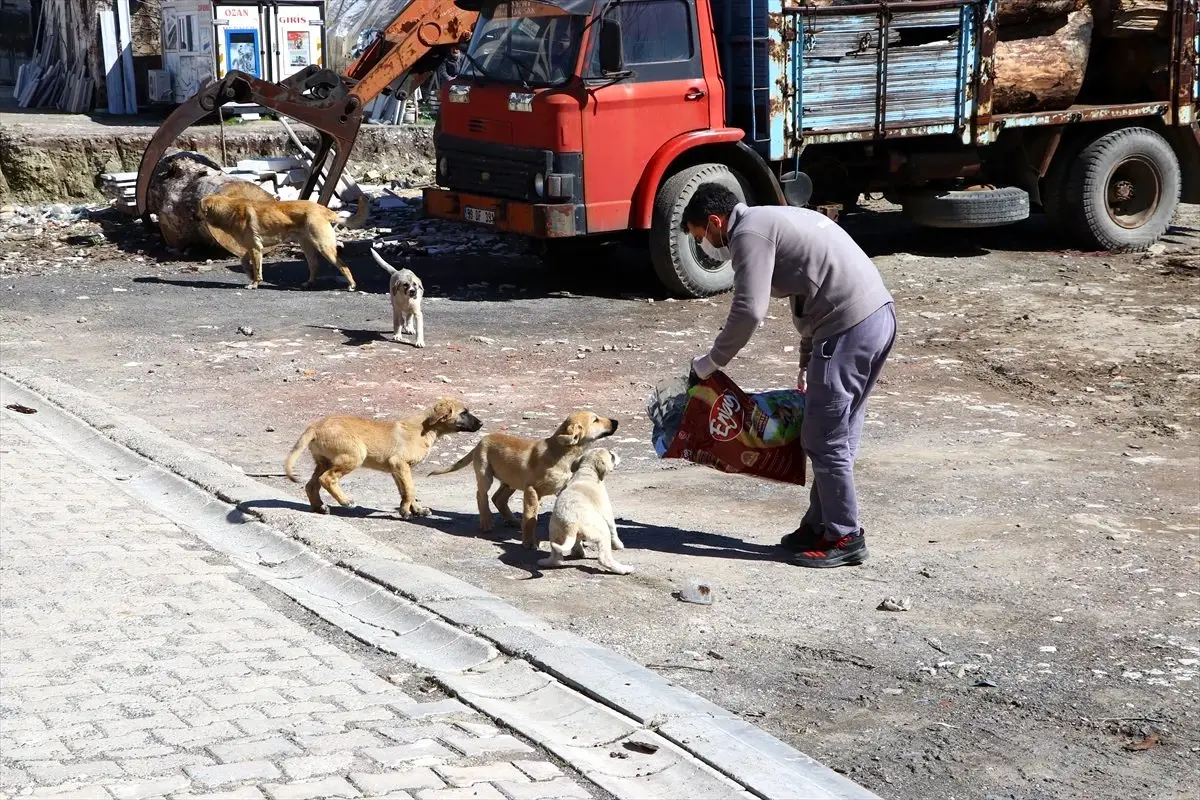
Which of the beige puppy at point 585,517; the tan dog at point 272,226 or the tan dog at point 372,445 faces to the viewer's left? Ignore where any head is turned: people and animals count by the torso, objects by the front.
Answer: the tan dog at point 272,226

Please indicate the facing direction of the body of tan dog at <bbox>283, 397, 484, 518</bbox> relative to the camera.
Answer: to the viewer's right

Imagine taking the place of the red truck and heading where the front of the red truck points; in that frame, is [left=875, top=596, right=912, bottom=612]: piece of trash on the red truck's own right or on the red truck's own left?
on the red truck's own left

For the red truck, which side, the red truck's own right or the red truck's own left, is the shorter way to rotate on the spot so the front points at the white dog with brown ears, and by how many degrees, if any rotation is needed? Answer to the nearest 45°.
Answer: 0° — it already faces it

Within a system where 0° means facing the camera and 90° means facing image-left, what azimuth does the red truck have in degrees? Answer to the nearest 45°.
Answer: approximately 45°

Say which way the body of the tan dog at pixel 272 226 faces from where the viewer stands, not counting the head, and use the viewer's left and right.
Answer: facing to the left of the viewer

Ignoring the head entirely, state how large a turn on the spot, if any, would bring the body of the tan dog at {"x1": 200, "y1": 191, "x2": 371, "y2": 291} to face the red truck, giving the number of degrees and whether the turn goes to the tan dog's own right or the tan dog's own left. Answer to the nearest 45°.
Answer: approximately 180°

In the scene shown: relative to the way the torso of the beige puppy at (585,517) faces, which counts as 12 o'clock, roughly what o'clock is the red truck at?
The red truck is roughly at 11 o'clock from the beige puppy.

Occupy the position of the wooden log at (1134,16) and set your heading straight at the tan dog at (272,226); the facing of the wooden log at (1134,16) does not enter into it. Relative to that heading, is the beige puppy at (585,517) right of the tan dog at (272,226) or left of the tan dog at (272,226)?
left

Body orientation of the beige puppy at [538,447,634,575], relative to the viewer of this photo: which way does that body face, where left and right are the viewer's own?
facing away from the viewer and to the right of the viewer

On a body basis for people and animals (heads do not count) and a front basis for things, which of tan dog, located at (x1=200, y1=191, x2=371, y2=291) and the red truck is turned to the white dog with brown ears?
the red truck

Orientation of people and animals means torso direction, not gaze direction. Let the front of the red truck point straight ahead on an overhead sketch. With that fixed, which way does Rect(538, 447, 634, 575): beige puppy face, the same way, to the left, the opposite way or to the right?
the opposite way

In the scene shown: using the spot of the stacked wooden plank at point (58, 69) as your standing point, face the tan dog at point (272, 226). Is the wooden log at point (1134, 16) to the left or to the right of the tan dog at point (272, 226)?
left
